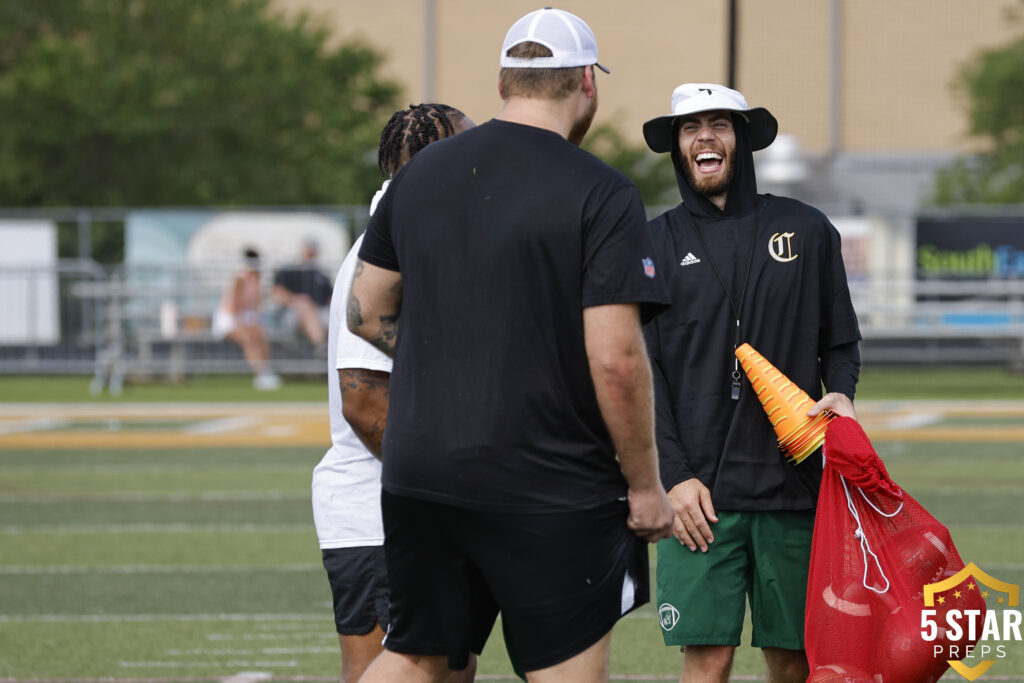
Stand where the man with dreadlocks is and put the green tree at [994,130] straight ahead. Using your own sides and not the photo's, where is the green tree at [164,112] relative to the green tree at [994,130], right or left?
left

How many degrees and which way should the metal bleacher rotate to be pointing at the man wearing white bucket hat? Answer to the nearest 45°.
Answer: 0° — it already faces them

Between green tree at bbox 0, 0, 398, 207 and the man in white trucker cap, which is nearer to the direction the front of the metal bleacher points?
the man in white trucker cap

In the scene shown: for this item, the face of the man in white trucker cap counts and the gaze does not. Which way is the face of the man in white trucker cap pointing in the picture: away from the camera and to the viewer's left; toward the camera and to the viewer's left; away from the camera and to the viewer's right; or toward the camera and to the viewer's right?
away from the camera and to the viewer's right

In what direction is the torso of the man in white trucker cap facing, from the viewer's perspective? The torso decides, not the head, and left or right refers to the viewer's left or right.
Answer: facing away from the viewer and to the right of the viewer

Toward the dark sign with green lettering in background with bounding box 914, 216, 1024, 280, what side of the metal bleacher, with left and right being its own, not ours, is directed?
left

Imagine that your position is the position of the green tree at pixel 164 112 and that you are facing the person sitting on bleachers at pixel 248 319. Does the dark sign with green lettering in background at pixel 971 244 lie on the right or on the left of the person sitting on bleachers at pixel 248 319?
left

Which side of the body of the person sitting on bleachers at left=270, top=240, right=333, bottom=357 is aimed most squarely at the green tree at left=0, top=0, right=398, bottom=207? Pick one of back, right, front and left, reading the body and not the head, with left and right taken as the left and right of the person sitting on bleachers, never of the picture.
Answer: back

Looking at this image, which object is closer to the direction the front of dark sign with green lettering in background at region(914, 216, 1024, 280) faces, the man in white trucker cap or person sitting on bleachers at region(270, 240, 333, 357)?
the man in white trucker cap

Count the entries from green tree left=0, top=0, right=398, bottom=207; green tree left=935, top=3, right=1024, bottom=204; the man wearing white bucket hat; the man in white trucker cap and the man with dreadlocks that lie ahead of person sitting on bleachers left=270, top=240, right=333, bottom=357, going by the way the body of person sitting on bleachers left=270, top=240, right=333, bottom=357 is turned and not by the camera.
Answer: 3
